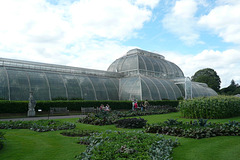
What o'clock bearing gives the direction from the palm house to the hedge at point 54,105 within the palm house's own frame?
The hedge is roughly at 2 o'clock from the palm house.

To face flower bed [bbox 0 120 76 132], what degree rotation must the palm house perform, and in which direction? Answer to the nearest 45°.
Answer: approximately 45° to its right

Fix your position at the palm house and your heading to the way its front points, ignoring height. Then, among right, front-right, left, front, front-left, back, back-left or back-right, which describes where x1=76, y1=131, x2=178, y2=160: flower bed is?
front-right
